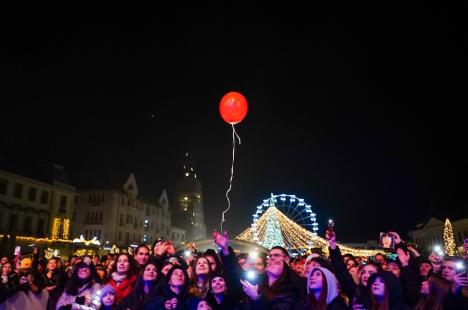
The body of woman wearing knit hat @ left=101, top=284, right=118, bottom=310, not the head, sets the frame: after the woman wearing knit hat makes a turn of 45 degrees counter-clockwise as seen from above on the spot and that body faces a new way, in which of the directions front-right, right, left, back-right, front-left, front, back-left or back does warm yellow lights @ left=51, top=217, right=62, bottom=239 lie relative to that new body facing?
back-left

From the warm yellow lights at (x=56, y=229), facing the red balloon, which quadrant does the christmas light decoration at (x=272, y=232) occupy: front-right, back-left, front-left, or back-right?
front-left

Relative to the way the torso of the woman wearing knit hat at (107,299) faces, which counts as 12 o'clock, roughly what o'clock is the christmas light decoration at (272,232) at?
The christmas light decoration is roughly at 7 o'clock from the woman wearing knit hat.

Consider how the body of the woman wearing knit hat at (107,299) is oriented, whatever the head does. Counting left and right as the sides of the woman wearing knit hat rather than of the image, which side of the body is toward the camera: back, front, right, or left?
front
